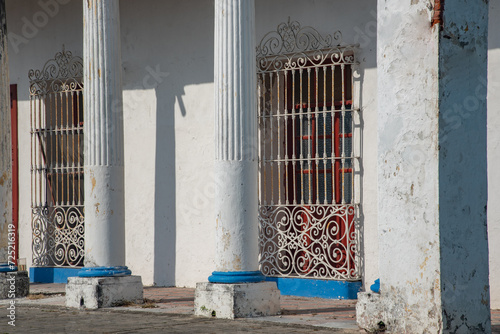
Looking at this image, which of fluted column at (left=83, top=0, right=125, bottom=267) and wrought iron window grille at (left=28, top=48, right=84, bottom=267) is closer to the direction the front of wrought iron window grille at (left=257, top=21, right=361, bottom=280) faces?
the fluted column

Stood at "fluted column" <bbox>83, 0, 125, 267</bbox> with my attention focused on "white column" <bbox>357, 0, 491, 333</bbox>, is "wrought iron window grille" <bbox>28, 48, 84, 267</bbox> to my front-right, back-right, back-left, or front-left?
back-left

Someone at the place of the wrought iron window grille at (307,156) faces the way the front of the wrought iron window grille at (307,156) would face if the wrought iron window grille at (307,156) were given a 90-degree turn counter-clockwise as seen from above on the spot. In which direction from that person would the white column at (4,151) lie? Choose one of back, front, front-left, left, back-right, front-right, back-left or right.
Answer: back-right

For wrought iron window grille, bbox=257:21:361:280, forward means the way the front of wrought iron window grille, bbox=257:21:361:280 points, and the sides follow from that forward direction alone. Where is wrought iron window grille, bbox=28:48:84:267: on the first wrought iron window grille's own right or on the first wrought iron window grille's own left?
on the first wrought iron window grille's own right

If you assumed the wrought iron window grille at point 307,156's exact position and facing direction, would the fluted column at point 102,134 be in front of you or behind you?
in front

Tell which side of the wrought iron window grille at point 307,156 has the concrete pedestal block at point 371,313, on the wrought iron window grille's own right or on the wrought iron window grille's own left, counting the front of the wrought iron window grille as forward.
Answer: on the wrought iron window grille's own left
